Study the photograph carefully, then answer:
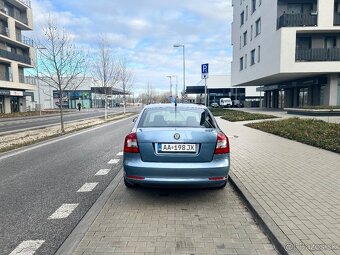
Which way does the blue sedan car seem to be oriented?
away from the camera

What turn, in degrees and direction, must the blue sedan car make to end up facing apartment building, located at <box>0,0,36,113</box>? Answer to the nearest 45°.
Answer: approximately 45° to its left

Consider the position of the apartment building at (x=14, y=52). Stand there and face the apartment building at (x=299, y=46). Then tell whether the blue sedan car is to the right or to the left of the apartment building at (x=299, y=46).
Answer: right

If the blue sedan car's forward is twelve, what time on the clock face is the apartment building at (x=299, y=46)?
The apartment building is roughly at 1 o'clock from the blue sedan car.
